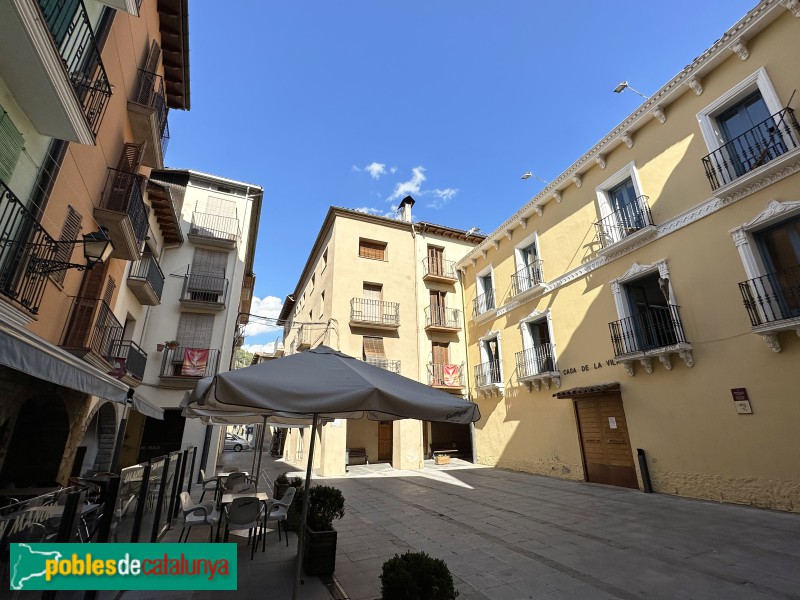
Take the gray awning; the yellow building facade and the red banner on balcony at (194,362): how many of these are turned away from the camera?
0

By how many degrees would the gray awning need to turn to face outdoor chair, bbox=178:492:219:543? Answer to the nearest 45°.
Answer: approximately 45° to its right

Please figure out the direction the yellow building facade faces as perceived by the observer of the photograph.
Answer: facing the viewer and to the left of the viewer

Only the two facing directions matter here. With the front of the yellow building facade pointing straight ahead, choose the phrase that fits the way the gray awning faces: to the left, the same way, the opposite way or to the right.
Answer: the opposite way

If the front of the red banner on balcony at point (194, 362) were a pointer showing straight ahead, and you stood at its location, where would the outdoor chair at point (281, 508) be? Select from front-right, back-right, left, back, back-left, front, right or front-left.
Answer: front

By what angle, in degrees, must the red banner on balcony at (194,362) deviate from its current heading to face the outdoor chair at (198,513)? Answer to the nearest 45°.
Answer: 0° — it already faces it

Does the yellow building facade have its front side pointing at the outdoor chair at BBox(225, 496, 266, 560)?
yes

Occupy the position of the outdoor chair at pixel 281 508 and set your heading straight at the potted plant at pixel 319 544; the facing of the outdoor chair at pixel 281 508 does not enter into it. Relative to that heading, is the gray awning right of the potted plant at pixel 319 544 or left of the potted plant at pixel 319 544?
right

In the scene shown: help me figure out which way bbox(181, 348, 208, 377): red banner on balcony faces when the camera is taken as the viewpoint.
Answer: facing the viewer

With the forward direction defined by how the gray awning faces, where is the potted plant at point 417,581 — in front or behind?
in front

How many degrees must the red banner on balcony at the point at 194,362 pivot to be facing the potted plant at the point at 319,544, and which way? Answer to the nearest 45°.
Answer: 0° — it already faces it

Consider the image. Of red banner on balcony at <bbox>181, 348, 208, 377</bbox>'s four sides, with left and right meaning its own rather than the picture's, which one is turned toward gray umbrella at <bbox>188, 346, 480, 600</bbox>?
front

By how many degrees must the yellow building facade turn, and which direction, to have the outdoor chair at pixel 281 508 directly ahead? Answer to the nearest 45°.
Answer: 0° — it already faces it

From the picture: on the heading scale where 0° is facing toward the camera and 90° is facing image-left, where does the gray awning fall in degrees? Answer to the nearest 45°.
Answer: approximately 315°

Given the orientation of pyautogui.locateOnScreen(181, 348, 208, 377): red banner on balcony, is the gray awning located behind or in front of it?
in front

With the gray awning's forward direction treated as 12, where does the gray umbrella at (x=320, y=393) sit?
The gray umbrella is roughly at 12 o'clock from the gray awning.

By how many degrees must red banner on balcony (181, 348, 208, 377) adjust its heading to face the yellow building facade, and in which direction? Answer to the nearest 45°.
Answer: approximately 45° to its left

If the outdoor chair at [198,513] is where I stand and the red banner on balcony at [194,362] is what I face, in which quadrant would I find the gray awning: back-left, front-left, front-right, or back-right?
front-left

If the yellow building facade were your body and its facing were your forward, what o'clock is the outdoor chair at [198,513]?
The outdoor chair is roughly at 12 o'clock from the yellow building facade.

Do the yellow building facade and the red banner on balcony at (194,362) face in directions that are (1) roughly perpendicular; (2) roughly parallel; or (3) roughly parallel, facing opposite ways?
roughly perpendicular
